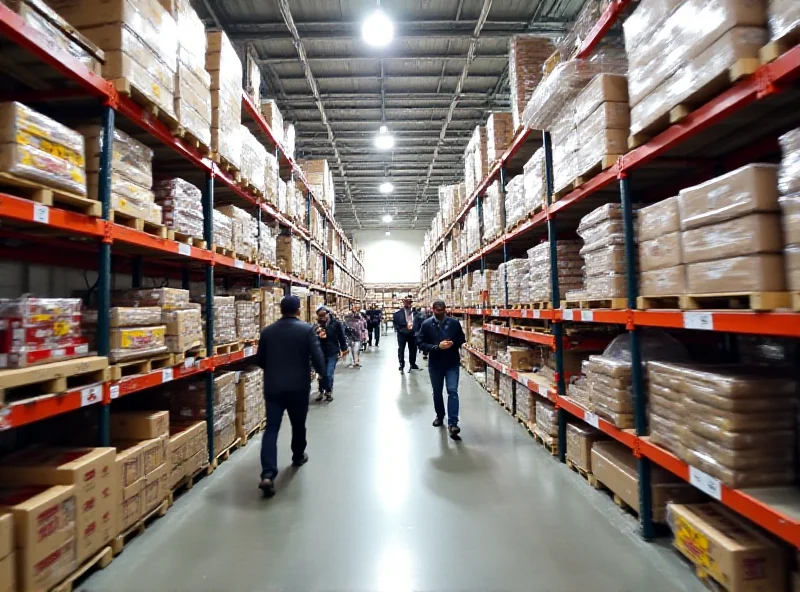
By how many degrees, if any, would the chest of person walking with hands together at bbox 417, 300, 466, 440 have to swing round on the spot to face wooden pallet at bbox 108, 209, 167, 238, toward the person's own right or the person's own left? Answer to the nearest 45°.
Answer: approximately 45° to the person's own right

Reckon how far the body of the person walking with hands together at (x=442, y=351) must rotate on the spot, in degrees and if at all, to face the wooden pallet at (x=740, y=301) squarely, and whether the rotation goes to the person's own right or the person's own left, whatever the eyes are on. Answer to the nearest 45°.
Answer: approximately 45° to the person's own left

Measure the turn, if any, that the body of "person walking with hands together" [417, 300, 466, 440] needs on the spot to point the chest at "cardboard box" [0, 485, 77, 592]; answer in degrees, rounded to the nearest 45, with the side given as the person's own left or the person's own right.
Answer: approximately 45° to the person's own right

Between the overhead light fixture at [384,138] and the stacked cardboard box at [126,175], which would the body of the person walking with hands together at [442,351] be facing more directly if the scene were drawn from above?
the stacked cardboard box

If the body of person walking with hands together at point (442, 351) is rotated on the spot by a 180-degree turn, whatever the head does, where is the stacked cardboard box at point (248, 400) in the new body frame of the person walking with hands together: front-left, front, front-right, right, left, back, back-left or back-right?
left

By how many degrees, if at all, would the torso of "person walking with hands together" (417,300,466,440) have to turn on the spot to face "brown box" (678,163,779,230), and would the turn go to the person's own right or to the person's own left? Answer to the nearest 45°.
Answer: approximately 45° to the person's own left

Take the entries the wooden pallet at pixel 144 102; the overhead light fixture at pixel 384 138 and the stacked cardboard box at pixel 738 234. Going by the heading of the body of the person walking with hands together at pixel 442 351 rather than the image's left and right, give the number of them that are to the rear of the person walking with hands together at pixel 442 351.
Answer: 1

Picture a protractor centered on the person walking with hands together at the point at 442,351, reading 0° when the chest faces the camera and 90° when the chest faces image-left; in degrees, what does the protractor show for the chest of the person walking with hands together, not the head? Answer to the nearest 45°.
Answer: approximately 0°

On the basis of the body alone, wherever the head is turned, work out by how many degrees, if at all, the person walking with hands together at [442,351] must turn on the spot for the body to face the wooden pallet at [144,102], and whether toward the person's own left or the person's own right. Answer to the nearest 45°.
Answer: approximately 45° to the person's own right

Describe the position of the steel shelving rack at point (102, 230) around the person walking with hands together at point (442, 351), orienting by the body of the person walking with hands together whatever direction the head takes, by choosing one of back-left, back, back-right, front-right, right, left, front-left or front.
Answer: front-right

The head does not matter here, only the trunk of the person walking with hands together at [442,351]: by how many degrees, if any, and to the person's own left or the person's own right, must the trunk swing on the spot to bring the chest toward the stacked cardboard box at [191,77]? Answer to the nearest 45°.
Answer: approximately 45° to the person's own right

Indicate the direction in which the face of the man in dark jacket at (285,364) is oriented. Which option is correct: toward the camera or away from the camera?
away from the camera
